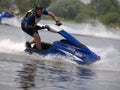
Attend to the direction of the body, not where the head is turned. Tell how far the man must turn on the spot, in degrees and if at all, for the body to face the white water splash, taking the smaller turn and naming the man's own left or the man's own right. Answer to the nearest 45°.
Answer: approximately 180°

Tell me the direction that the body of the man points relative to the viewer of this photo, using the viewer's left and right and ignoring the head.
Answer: facing the viewer and to the right of the viewer
